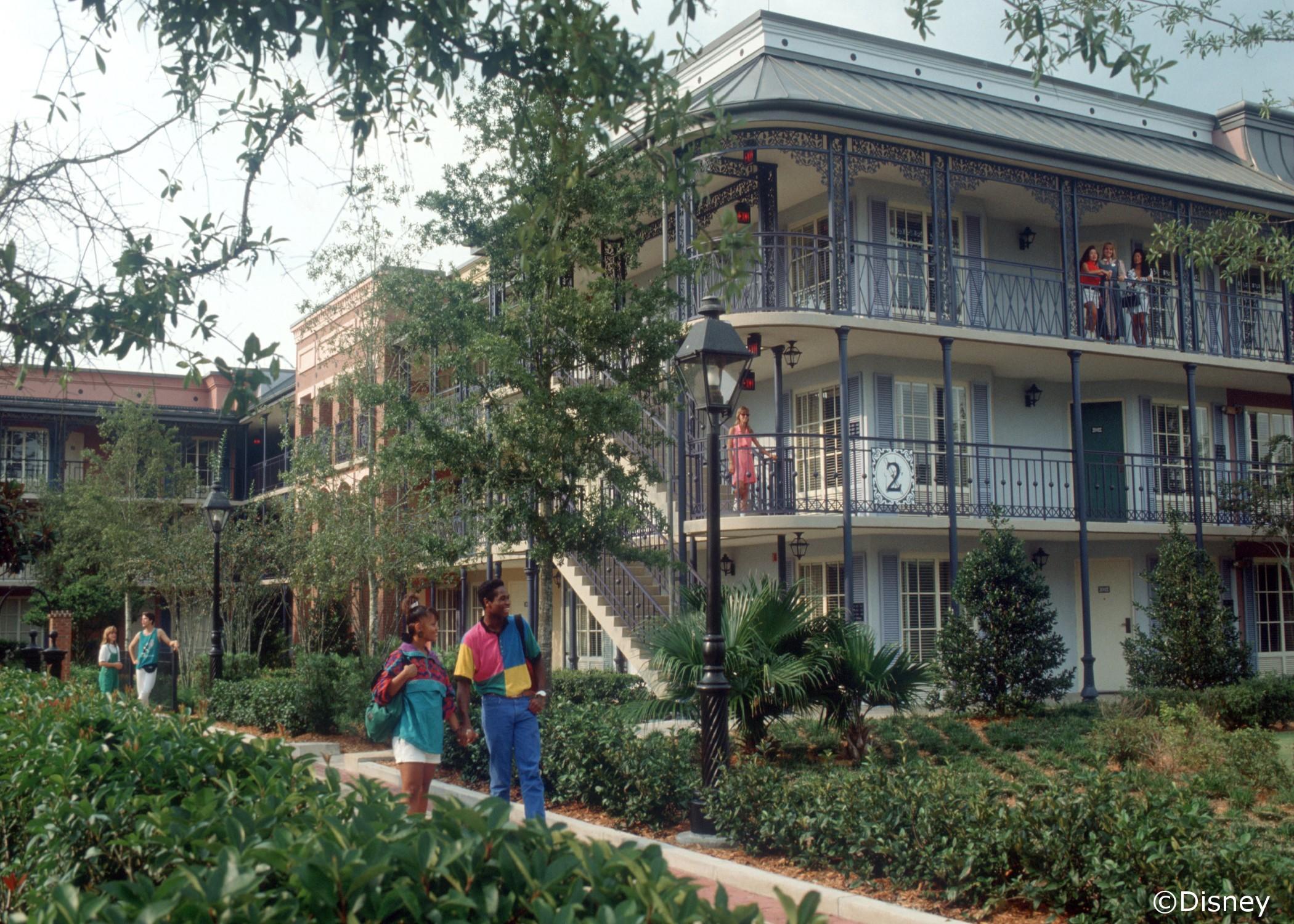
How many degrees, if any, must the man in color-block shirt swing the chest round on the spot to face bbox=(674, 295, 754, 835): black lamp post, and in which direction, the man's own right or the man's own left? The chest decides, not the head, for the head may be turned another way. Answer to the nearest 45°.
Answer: approximately 135° to the man's own left

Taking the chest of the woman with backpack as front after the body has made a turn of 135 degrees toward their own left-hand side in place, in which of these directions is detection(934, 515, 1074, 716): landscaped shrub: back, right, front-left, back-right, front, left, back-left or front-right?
front-right

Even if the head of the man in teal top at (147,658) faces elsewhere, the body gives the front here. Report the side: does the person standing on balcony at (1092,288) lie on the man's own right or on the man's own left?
on the man's own left

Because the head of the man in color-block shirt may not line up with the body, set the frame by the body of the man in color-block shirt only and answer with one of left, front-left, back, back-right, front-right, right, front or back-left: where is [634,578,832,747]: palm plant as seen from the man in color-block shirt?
back-left

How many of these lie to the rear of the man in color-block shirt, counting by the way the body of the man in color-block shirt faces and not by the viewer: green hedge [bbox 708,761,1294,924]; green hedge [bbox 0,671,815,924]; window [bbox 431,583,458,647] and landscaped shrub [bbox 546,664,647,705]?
2

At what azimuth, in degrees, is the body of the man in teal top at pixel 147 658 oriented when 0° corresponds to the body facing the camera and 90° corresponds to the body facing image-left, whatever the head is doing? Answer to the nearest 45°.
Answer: approximately 0°

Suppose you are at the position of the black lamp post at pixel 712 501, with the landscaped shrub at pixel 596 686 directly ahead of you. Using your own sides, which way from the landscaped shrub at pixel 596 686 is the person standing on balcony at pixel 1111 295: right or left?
right

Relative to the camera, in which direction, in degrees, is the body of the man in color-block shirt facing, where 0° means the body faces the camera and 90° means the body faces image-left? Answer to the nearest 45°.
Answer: approximately 0°

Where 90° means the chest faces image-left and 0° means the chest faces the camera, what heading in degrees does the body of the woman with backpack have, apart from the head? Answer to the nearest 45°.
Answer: approximately 315°

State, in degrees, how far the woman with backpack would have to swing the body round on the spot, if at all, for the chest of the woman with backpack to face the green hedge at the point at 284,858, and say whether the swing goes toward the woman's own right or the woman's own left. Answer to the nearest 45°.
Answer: approximately 45° to the woman's own right

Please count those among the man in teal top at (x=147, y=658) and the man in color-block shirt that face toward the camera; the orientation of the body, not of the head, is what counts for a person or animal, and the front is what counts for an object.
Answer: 2
